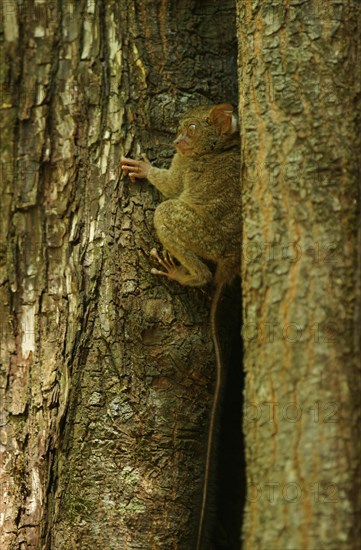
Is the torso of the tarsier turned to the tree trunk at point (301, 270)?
no

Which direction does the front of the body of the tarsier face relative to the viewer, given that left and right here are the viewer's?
facing to the left of the viewer
